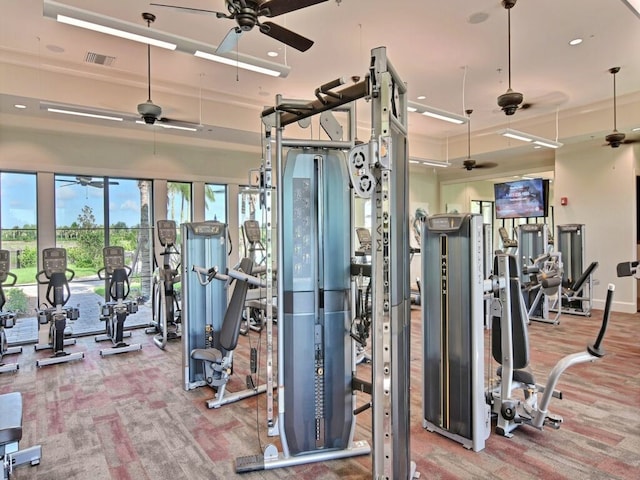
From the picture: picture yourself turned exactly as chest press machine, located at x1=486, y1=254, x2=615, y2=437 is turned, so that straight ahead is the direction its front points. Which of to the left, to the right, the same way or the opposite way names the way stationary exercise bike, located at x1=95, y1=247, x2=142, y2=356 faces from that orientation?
to the left

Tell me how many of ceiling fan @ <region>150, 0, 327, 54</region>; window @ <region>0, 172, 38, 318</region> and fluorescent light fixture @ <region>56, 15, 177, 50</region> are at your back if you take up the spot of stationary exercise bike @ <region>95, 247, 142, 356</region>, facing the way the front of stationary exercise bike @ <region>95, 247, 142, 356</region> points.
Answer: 2

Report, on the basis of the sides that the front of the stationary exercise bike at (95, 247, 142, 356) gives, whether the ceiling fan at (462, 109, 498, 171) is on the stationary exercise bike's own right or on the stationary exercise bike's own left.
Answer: on the stationary exercise bike's own right

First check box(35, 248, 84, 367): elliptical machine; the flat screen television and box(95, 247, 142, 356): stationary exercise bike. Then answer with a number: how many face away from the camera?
2

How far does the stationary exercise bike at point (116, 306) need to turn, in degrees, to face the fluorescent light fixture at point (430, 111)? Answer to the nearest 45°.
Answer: approximately 135° to its right

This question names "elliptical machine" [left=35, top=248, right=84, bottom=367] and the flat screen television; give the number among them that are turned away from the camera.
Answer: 1

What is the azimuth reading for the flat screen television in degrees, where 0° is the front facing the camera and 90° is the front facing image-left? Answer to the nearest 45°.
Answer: approximately 45°

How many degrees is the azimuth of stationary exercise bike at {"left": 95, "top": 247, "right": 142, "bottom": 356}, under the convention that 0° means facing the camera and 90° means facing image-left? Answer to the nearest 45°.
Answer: approximately 180°

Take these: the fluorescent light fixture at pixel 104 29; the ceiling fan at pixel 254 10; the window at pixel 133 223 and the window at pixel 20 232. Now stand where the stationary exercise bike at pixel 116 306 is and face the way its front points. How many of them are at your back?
2

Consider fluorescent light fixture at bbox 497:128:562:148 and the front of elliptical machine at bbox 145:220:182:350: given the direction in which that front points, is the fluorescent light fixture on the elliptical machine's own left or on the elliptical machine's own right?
on the elliptical machine's own right

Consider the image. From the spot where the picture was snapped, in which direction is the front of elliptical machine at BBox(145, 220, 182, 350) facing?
facing away from the viewer

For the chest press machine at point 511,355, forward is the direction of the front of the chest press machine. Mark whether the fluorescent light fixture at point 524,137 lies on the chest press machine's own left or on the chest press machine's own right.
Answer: on the chest press machine's own left

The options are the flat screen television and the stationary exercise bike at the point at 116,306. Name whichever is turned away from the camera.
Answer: the stationary exercise bike
